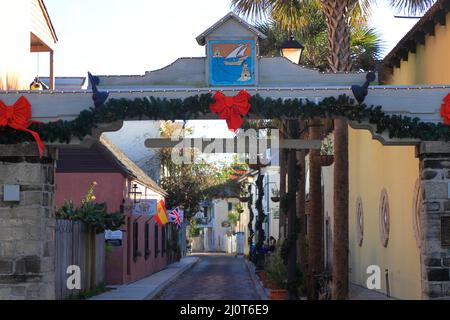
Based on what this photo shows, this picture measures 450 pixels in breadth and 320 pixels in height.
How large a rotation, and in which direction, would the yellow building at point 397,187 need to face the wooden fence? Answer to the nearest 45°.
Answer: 0° — it already faces it

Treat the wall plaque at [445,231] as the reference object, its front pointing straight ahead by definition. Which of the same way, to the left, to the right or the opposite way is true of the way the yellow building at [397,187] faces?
to the right

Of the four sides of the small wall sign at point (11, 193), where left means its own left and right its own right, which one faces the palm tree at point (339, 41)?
left

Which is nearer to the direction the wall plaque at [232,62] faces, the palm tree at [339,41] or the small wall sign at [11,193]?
the small wall sign

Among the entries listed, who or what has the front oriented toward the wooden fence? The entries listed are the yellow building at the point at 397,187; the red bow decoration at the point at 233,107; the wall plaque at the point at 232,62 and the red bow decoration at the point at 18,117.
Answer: the yellow building

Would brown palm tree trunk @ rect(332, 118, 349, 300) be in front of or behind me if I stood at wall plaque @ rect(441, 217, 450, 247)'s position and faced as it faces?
behind

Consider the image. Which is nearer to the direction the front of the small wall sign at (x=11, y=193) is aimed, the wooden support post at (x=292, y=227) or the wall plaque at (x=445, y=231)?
the wall plaque

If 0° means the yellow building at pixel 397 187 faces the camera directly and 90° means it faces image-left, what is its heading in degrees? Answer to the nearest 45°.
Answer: approximately 90°
